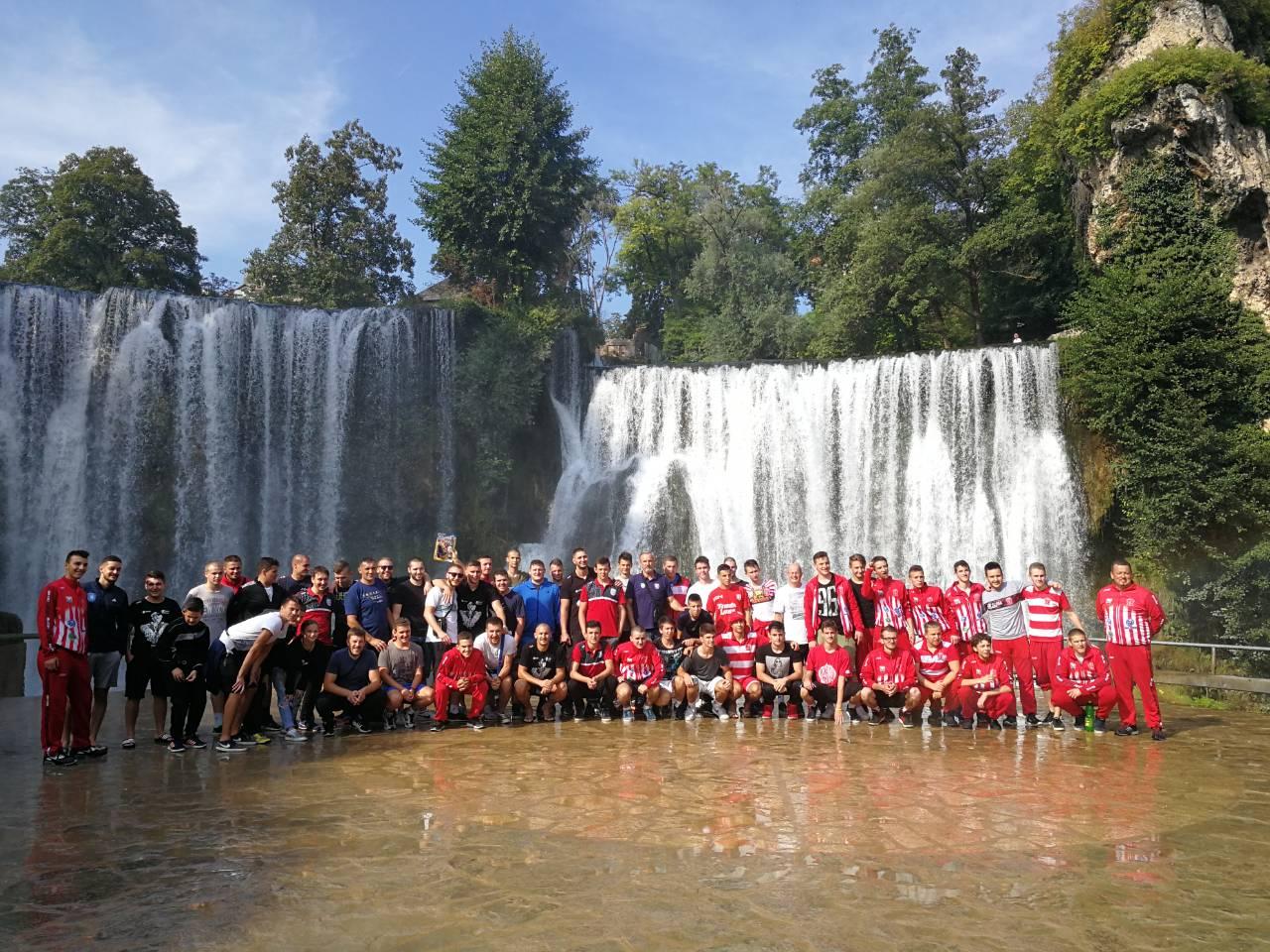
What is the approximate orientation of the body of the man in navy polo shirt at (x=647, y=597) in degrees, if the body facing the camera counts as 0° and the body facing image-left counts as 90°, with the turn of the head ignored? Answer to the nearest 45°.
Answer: approximately 0°

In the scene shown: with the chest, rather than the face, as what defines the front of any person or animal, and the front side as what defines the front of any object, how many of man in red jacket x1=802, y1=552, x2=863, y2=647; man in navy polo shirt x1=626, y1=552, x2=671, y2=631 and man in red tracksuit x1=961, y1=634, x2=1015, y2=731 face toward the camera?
3

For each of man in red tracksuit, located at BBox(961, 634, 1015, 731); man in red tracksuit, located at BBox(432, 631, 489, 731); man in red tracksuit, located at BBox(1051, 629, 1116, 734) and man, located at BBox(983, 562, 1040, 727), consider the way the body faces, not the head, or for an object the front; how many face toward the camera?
4

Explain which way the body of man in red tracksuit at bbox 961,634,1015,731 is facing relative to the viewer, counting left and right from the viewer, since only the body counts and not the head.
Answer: facing the viewer

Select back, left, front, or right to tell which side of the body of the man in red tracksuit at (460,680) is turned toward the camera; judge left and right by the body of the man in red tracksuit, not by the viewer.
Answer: front

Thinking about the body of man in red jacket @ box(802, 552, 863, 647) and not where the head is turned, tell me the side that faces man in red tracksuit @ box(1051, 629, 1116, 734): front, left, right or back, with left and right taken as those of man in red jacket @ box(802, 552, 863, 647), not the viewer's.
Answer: left

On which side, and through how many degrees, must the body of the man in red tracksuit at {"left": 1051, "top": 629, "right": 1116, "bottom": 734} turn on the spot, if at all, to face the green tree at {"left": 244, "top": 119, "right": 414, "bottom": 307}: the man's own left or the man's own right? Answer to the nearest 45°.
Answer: approximately 135° to the man's own right

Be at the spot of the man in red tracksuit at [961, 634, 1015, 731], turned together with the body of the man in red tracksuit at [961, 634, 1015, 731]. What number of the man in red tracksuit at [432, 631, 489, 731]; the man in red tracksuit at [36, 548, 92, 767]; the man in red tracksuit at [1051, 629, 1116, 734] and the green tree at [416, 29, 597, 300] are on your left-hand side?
1

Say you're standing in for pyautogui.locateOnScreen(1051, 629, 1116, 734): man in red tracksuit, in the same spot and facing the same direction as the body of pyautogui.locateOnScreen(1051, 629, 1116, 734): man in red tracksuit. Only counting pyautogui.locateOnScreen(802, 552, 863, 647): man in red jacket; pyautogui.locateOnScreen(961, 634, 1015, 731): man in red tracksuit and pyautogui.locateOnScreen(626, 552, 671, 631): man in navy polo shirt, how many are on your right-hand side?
3
